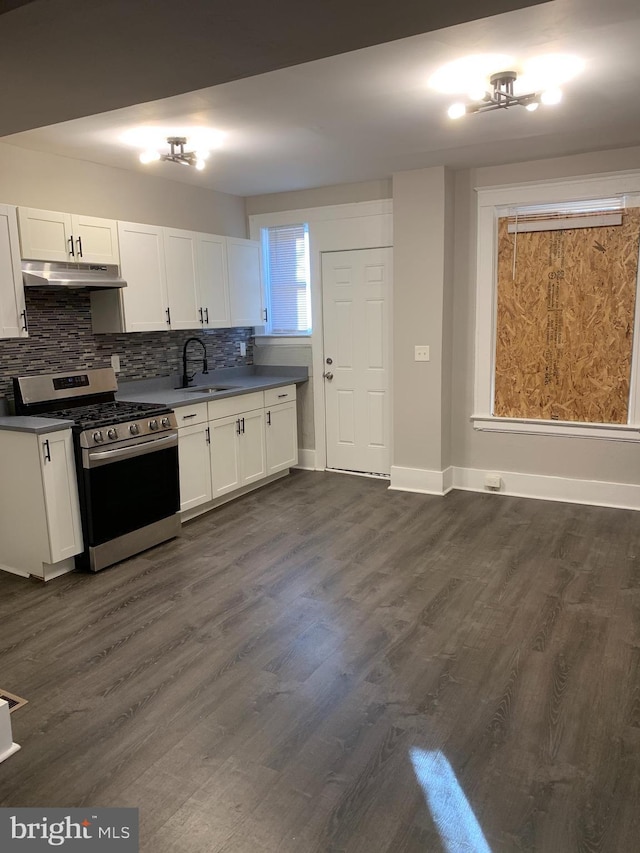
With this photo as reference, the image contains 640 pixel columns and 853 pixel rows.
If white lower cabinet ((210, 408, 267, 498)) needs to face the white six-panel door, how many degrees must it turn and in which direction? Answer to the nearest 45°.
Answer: approximately 90° to its left

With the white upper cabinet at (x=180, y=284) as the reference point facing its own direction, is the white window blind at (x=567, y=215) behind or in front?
in front

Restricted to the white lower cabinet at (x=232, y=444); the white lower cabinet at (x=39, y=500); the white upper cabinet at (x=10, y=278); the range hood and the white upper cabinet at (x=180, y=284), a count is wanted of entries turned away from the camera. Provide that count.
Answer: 0

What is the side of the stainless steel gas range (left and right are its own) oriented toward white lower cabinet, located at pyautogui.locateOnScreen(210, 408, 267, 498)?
left

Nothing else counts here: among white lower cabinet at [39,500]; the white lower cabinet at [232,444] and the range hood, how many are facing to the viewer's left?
0

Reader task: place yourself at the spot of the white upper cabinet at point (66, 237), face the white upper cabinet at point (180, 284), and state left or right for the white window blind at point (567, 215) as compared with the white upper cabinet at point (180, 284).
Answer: right

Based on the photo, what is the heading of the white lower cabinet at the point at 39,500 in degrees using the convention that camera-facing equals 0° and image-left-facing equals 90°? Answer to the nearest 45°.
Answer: approximately 315°

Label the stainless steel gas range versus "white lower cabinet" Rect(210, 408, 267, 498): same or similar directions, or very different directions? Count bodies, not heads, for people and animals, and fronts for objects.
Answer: same or similar directions

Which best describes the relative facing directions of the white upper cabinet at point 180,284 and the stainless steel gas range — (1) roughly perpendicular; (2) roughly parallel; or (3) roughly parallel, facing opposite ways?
roughly parallel

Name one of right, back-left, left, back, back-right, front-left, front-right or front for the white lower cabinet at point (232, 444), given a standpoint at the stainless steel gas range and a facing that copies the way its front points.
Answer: left

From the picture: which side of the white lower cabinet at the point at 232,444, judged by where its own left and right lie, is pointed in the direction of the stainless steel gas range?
right

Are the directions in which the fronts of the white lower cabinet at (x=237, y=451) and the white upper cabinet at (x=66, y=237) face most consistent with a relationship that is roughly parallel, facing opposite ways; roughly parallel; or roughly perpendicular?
roughly parallel

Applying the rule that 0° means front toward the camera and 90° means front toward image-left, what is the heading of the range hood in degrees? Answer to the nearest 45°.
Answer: approximately 315°

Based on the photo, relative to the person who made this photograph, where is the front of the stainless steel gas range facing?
facing the viewer and to the right of the viewer
